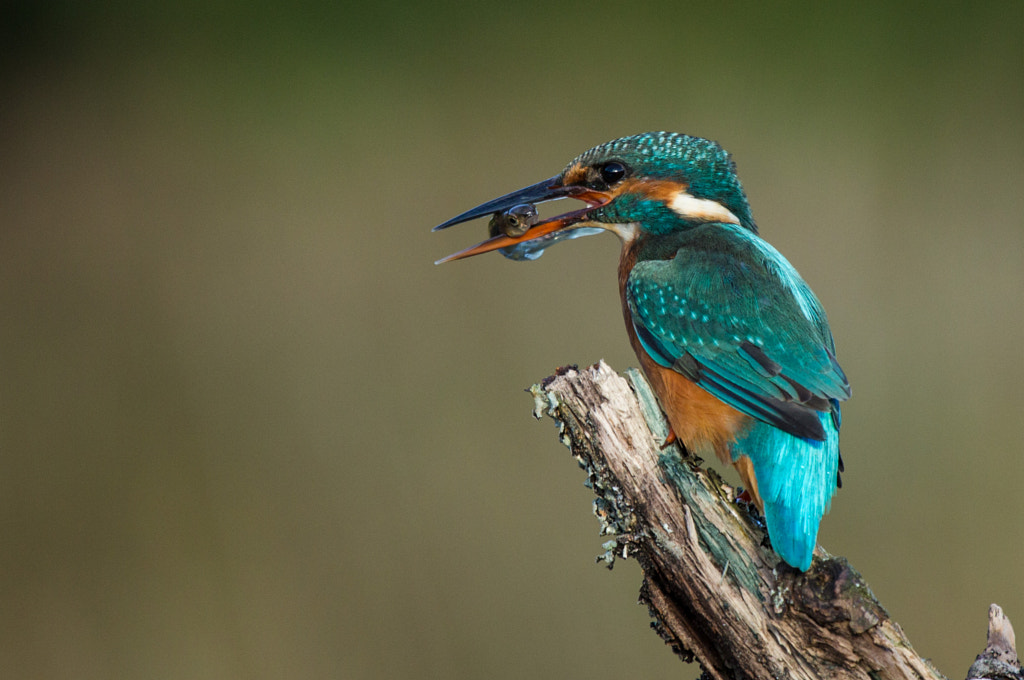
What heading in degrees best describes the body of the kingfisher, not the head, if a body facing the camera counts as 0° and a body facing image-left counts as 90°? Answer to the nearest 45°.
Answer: approximately 90°
